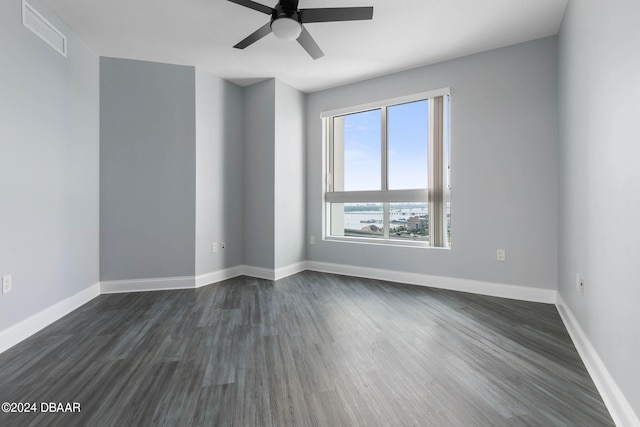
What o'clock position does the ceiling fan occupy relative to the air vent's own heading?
The ceiling fan is roughly at 12 o'clock from the air vent.

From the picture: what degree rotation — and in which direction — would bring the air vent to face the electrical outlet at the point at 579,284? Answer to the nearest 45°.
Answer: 0° — it already faces it

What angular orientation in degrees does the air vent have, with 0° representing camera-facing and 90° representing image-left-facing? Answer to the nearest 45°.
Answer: approximately 315°
